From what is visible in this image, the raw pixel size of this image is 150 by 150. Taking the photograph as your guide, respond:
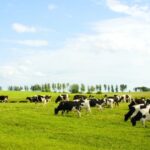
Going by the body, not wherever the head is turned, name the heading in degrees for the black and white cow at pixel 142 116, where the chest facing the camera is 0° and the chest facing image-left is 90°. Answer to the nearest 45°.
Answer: approximately 90°
